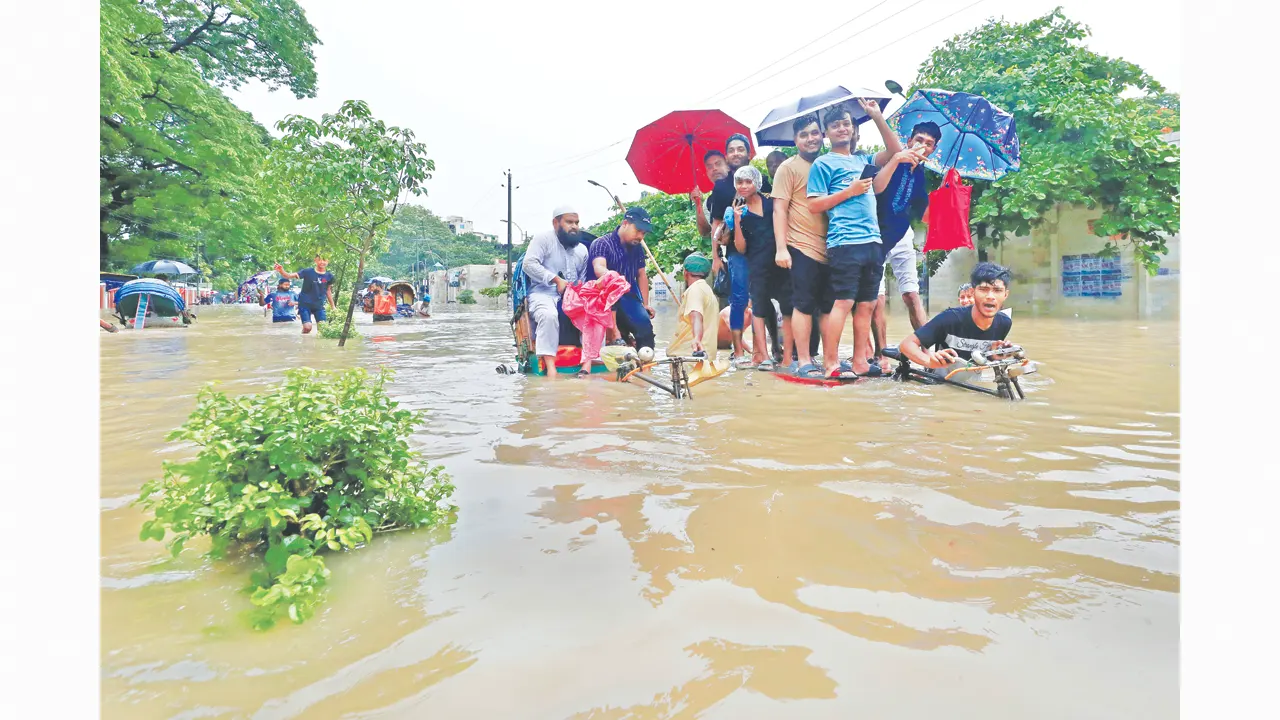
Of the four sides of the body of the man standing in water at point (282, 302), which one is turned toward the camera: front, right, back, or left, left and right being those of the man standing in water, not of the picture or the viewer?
front

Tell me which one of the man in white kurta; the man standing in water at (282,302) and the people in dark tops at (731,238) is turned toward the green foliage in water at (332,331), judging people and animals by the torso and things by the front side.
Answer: the man standing in water at (282,302)

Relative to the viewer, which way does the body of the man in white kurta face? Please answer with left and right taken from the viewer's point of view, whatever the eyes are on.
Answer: facing the viewer and to the right of the viewer

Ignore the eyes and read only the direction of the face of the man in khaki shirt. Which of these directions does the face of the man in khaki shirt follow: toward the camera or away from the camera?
toward the camera

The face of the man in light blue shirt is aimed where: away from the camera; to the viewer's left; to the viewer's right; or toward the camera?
toward the camera

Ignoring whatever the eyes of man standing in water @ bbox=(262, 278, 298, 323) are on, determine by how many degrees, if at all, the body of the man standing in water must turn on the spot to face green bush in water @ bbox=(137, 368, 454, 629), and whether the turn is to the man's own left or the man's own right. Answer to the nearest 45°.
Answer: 0° — they already face it

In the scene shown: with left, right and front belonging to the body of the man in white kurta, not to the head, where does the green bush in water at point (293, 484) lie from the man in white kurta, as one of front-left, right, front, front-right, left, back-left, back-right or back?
front-right
